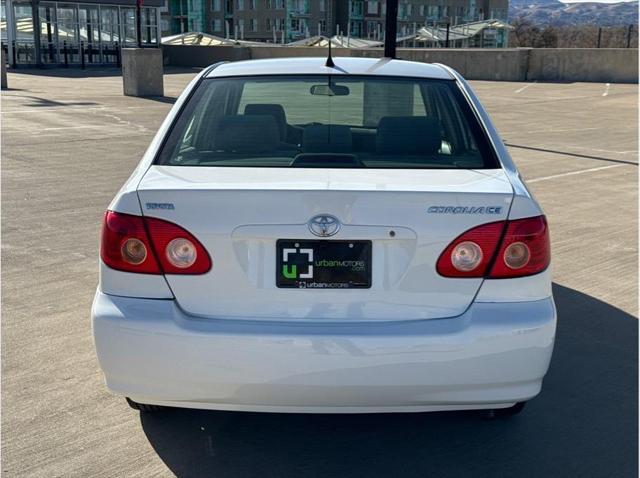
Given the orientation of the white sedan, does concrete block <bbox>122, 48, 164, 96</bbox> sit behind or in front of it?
in front

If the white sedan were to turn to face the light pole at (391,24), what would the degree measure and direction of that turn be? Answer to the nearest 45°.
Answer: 0° — it already faces it

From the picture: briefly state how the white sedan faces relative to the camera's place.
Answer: facing away from the viewer

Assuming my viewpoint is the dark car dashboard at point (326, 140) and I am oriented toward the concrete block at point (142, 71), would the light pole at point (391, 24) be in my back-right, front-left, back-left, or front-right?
front-right

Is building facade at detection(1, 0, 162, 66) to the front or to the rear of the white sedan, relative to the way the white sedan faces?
to the front
